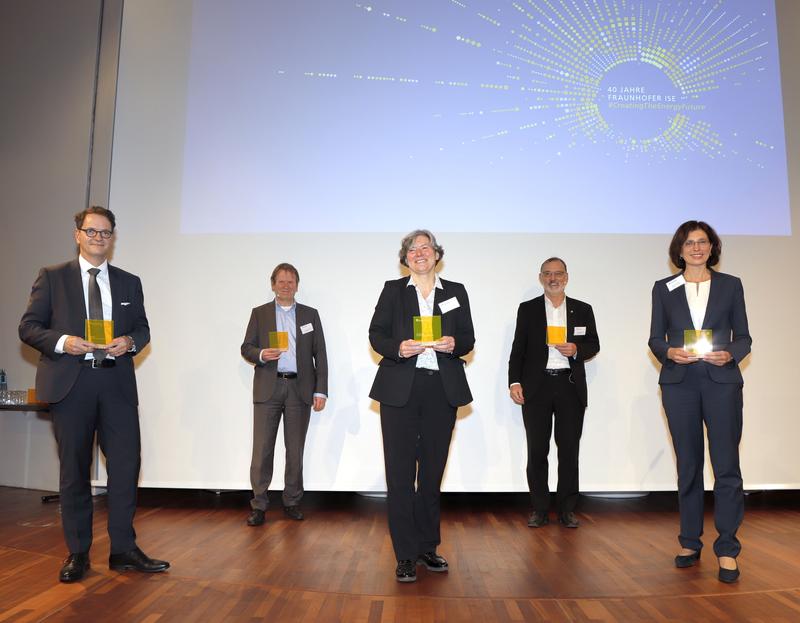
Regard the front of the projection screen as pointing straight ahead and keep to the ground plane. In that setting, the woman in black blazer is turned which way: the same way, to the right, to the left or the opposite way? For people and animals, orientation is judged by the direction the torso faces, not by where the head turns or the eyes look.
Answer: the same way

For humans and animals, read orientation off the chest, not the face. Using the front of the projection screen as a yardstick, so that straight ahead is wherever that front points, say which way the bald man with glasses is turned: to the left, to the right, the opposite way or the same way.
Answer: the same way

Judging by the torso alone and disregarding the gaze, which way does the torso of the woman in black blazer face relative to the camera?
toward the camera

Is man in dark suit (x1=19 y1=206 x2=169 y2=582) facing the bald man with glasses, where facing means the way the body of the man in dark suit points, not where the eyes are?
no

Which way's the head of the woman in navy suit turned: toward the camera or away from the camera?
toward the camera

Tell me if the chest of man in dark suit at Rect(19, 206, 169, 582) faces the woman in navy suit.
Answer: no

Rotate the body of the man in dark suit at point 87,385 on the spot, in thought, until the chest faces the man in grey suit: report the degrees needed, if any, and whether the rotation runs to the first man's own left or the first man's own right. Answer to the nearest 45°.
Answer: approximately 135° to the first man's own left

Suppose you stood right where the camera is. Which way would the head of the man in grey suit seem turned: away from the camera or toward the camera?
toward the camera

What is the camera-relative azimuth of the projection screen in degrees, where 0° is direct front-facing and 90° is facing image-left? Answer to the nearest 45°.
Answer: approximately 0°

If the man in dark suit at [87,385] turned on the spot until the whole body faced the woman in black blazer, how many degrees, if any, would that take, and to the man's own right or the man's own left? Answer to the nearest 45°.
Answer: approximately 45° to the man's own left

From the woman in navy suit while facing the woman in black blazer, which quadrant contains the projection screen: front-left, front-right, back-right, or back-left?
front-right

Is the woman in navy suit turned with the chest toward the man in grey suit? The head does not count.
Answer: no

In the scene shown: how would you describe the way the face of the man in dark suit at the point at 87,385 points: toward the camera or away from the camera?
toward the camera

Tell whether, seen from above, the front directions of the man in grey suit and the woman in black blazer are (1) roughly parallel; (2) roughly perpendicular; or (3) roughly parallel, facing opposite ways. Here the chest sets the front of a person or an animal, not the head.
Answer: roughly parallel

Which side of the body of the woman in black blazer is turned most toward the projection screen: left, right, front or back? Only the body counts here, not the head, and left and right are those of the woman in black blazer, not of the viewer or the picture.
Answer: back

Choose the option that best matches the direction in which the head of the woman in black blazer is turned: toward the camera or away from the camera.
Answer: toward the camera

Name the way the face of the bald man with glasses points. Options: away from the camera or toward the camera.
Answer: toward the camera

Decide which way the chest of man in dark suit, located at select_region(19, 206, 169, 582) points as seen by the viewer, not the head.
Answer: toward the camera

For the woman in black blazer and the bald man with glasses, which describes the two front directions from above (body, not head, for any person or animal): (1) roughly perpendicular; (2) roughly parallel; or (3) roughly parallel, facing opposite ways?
roughly parallel

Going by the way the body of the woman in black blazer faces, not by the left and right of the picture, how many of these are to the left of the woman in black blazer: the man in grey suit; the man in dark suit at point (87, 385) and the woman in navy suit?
1
